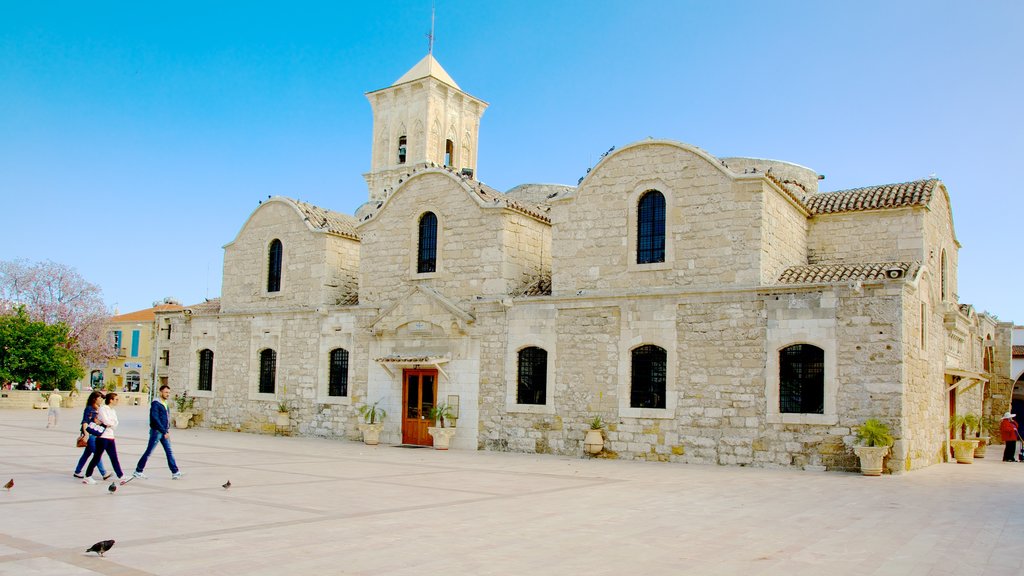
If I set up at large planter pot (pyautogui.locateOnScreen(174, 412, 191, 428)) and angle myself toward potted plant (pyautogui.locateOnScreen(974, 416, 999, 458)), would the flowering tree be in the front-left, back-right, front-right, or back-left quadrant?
back-left

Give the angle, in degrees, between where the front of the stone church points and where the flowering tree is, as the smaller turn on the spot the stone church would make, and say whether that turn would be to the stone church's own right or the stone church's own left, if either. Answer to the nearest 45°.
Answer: approximately 90° to the stone church's own right

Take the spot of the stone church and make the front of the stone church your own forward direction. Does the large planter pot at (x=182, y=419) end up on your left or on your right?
on your right
